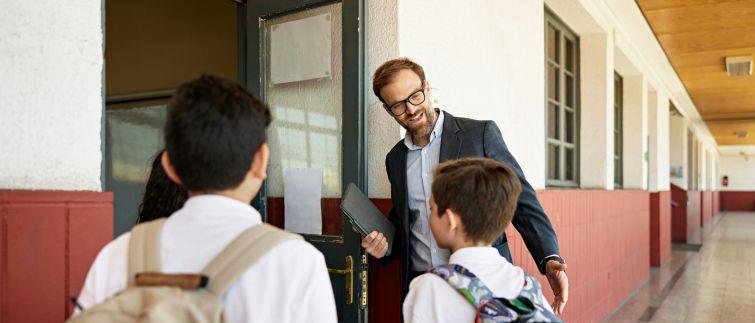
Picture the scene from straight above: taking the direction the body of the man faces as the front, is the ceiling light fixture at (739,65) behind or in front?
behind

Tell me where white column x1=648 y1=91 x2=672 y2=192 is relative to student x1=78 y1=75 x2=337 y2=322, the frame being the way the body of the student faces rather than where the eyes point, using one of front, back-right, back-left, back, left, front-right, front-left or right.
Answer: front

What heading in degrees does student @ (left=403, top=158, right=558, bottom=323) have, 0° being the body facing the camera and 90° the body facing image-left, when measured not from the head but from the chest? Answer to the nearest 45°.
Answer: approximately 135°

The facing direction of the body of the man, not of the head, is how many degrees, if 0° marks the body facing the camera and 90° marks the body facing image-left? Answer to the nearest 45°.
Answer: approximately 45°

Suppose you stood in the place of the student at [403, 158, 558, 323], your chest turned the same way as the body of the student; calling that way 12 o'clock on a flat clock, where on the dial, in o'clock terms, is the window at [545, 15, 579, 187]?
The window is roughly at 2 o'clock from the student.

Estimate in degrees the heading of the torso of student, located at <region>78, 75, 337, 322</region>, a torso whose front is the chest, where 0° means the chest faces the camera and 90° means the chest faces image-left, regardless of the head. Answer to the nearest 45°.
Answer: approximately 225°

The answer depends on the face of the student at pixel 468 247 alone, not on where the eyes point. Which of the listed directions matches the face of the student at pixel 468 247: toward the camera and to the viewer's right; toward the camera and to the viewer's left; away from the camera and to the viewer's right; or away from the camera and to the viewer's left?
away from the camera and to the viewer's left

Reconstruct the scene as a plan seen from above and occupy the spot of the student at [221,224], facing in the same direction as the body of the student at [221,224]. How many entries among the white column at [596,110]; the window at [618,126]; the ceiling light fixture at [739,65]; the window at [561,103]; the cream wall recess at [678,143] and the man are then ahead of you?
6

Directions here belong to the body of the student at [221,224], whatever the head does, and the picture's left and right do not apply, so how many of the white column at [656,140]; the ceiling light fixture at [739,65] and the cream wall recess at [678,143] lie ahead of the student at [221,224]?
3

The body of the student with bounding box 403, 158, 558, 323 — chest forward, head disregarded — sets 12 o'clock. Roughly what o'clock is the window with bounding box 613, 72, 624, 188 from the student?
The window is roughly at 2 o'clock from the student.

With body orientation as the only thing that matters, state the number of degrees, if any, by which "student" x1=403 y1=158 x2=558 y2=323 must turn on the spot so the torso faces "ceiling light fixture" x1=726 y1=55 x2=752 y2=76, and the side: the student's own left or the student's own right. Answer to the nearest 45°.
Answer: approximately 90° to the student's own right

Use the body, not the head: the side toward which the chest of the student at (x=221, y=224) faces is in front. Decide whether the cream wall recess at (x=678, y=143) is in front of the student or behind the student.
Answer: in front

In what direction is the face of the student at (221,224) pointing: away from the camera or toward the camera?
away from the camera

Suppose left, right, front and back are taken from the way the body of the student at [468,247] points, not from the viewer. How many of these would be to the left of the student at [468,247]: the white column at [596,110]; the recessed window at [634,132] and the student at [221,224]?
1

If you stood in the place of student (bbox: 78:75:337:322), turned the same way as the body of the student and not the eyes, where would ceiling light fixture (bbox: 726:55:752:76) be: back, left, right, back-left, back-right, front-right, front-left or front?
front

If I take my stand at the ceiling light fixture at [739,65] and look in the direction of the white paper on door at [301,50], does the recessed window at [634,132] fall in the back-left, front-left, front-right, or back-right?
front-right

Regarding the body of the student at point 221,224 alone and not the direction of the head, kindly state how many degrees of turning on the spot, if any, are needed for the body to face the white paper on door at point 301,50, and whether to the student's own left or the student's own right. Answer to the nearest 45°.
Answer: approximately 45° to the student's own left

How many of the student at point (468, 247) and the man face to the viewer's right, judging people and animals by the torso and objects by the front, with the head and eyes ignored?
0

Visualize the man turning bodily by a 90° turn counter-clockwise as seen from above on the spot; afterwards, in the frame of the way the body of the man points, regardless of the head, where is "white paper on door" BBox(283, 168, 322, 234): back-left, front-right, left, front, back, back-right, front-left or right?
back

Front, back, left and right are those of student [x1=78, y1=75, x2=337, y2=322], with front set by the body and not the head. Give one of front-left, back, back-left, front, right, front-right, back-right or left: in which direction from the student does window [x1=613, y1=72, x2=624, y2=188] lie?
front
